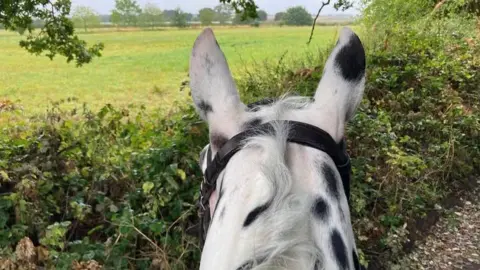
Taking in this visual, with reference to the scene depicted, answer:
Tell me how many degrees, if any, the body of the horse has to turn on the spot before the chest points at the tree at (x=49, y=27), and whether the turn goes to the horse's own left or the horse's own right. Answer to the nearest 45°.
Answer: approximately 45° to the horse's own left

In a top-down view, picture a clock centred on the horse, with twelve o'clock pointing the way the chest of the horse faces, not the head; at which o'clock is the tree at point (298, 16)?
The tree is roughly at 12 o'clock from the horse.

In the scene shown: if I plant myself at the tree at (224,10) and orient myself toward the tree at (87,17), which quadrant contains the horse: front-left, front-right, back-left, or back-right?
back-left

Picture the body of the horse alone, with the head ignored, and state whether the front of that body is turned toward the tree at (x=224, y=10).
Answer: yes

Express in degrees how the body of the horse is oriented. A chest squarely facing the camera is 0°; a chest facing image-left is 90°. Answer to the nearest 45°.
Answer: approximately 180°

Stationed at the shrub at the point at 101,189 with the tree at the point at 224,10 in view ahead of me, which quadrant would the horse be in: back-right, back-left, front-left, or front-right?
back-right

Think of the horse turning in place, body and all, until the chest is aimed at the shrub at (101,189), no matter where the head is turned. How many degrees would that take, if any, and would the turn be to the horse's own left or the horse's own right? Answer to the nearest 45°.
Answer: approximately 45° to the horse's own left
